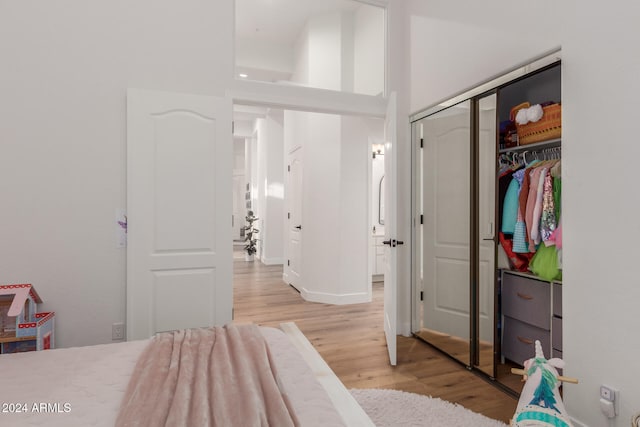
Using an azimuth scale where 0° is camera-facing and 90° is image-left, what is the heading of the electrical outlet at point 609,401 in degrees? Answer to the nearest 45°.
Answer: approximately 45°

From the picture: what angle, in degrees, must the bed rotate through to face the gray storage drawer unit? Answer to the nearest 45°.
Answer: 0° — it already faces it

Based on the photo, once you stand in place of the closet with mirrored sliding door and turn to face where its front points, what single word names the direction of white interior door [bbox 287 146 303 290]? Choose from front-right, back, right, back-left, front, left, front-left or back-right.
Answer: right

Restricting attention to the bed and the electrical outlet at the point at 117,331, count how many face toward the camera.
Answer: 1

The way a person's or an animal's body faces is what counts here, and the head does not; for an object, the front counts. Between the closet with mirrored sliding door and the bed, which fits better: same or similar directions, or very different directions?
very different directions

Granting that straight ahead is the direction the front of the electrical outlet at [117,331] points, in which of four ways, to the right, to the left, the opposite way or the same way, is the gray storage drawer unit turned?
to the right

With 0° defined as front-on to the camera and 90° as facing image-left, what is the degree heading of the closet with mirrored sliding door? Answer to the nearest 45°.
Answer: approximately 45°

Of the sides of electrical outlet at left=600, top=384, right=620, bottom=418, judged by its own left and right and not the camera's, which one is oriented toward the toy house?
front

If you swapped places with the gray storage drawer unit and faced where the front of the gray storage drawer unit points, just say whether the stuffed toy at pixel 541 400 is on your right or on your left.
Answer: on your left

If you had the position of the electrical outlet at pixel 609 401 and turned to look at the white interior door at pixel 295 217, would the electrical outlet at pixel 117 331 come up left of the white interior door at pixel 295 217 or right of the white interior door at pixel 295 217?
left

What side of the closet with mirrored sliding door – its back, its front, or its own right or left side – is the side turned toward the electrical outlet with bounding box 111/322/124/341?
front

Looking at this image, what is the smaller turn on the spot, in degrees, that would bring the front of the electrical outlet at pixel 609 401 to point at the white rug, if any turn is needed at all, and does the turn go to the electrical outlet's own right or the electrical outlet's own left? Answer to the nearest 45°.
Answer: approximately 45° to the electrical outlet's own right
